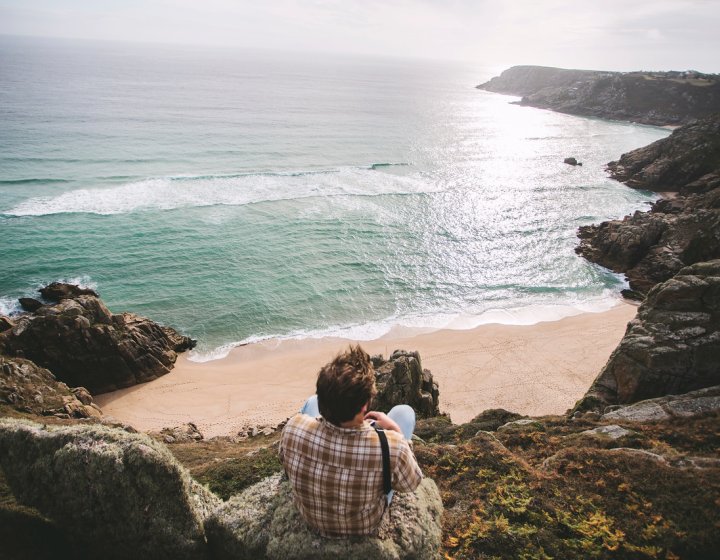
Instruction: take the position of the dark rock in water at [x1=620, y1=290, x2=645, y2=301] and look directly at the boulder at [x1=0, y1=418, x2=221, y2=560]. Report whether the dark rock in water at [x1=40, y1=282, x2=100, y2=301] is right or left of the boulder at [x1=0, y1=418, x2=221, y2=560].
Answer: right

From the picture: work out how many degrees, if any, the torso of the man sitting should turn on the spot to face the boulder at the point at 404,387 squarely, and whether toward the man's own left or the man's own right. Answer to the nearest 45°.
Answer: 0° — they already face it

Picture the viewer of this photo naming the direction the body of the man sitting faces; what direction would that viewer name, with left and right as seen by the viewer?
facing away from the viewer

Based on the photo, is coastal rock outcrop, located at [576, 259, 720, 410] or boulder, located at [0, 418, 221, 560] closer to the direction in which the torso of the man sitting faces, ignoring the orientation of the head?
the coastal rock outcrop

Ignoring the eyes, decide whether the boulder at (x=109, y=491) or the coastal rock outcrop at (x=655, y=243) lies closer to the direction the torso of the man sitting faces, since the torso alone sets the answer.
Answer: the coastal rock outcrop

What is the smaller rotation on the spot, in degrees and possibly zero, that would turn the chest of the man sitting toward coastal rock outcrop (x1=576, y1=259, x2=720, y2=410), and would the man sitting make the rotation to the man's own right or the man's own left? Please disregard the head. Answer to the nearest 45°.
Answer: approximately 45° to the man's own right

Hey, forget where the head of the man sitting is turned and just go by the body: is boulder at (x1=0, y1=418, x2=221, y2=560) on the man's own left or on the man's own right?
on the man's own left

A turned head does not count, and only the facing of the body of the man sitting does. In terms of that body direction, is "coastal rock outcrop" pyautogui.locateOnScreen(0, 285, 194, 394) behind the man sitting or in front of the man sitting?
in front

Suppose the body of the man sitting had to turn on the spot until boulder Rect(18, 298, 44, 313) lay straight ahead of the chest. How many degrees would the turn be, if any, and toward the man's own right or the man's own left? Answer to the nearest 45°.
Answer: approximately 45° to the man's own left

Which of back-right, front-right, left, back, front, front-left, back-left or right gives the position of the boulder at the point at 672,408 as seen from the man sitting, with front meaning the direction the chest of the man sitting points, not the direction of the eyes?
front-right

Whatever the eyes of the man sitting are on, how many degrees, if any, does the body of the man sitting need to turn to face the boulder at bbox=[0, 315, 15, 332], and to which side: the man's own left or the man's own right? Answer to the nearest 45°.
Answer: approximately 45° to the man's own left

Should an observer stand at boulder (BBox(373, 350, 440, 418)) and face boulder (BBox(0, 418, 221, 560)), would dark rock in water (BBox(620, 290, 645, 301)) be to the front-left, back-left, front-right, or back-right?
back-left
